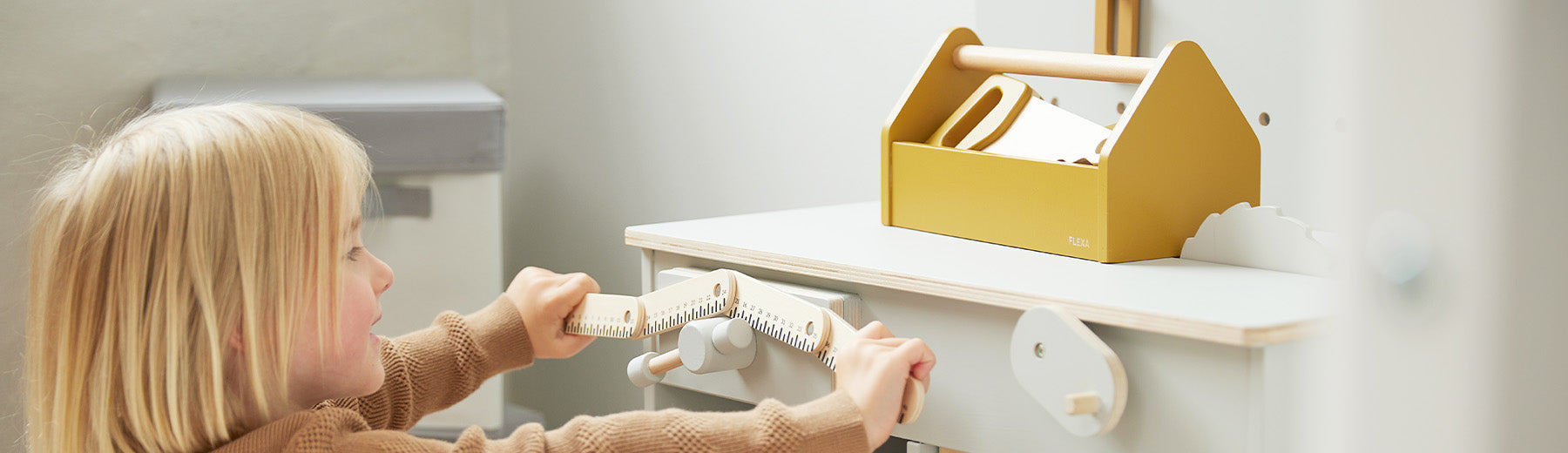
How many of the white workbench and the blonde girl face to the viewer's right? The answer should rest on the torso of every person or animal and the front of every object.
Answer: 1

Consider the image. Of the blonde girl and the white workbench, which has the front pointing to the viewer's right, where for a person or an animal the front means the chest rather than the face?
the blonde girl

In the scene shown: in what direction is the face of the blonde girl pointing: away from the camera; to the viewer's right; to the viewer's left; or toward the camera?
to the viewer's right

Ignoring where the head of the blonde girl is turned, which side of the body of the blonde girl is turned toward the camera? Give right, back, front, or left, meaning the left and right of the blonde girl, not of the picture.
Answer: right

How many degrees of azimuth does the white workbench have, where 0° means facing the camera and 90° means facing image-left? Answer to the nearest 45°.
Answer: approximately 45°
